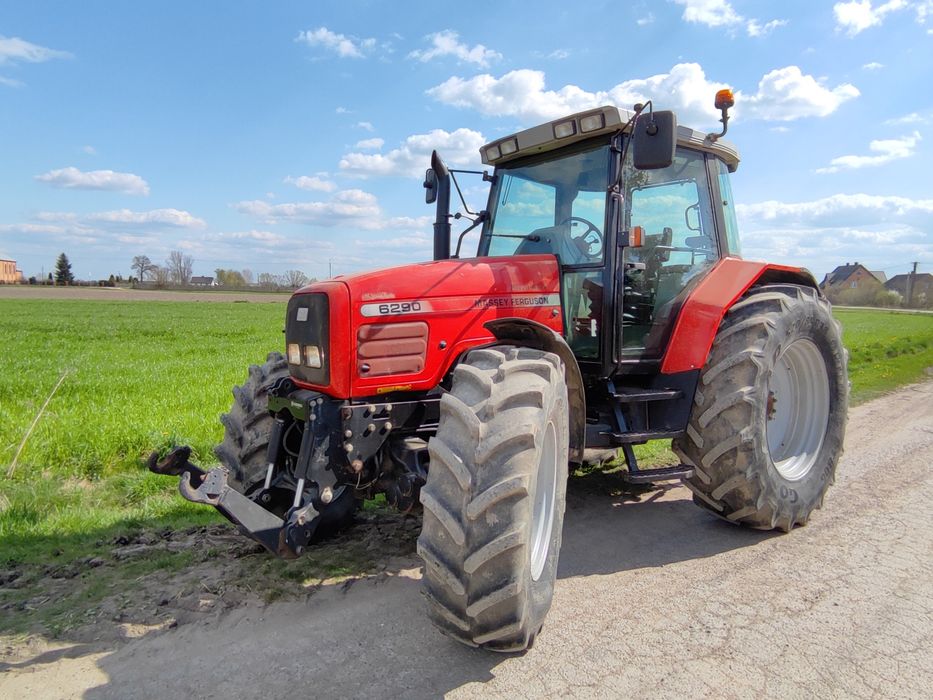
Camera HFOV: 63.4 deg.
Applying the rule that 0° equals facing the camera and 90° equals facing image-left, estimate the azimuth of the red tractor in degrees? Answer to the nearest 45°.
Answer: approximately 45°
